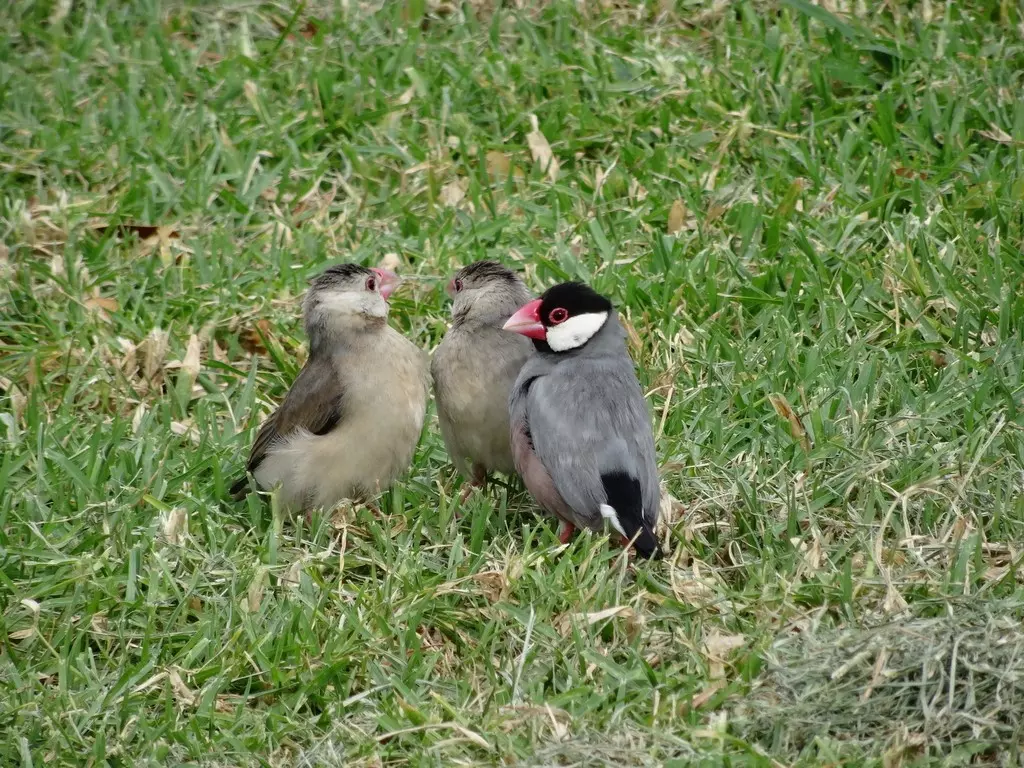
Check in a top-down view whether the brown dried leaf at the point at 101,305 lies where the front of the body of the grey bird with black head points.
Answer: yes

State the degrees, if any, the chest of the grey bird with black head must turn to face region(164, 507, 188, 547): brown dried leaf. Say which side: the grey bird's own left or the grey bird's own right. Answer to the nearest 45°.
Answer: approximately 45° to the grey bird's own left

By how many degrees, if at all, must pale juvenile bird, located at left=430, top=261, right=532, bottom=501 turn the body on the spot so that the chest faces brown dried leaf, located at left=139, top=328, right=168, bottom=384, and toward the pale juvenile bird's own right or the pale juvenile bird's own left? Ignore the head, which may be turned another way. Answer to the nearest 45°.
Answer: approximately 45° to the pale juvenile bird's own right

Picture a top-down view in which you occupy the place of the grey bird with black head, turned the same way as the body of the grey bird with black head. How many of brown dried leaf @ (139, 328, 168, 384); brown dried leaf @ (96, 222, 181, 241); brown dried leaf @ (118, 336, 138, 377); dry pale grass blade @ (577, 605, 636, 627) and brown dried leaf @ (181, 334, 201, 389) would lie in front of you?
4

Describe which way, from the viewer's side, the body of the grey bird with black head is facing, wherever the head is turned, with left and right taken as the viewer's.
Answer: facing away from the viewer and to the left of the viewer

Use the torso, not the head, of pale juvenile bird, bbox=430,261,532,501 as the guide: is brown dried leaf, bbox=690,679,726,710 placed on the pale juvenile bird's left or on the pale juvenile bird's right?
on the pale juvenile bird's left
